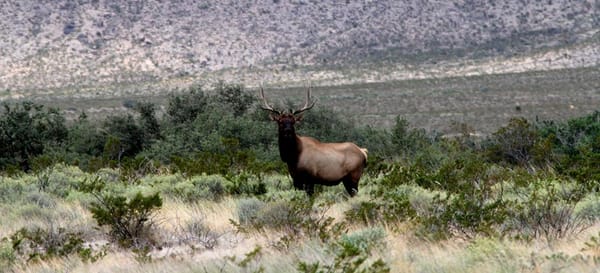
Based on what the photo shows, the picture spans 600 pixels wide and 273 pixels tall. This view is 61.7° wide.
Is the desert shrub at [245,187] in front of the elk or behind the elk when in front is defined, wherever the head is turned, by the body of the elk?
in front

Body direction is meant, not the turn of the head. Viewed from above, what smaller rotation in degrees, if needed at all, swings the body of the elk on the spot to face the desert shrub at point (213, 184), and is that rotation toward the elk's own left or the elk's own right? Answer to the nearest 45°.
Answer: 0° — it already faces it

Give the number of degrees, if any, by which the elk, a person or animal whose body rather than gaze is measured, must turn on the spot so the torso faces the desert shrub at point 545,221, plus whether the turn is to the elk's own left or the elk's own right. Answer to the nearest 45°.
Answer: approximately 135° to the elk's own left

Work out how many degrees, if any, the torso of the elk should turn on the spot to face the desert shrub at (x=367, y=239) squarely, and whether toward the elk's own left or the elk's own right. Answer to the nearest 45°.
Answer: approximately 90° to the elk's own left

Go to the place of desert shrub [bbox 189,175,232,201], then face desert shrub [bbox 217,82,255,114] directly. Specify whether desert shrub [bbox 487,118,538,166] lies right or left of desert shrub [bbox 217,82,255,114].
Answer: right

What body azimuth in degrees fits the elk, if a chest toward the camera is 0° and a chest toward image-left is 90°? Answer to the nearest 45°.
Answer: approximately 90°

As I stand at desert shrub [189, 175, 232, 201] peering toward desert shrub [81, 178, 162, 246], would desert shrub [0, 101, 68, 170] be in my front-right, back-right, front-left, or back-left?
back-right

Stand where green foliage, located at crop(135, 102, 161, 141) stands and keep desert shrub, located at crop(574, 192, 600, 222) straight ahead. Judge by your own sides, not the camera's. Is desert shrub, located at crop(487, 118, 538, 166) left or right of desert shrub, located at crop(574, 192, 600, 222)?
left

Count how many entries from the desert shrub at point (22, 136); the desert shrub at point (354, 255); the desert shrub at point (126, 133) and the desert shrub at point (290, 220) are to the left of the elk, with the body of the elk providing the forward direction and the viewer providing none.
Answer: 2

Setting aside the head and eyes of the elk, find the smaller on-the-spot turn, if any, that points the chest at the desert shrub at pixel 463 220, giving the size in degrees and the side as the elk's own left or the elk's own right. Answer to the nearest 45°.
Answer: approximately 135° to the elk's own left
